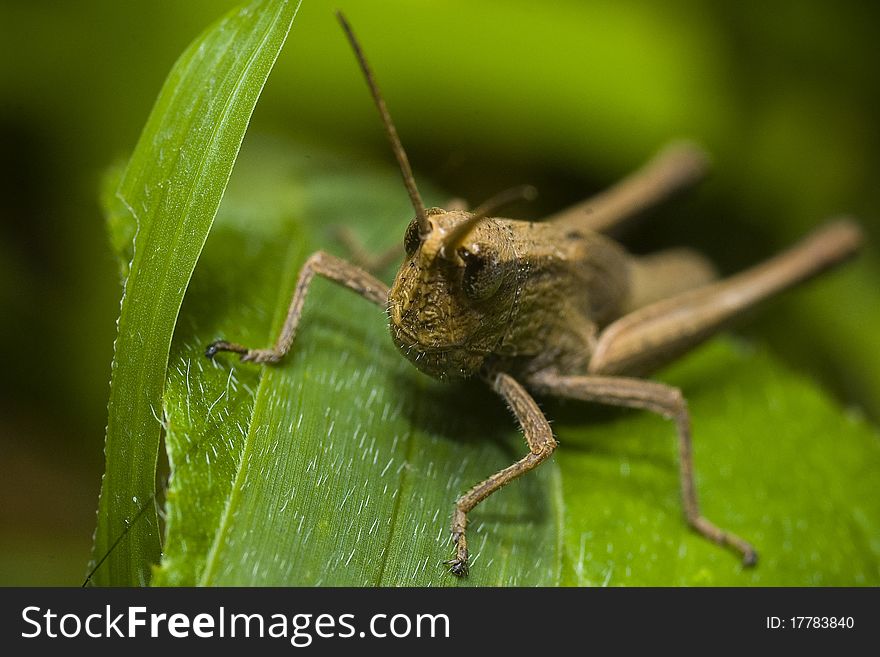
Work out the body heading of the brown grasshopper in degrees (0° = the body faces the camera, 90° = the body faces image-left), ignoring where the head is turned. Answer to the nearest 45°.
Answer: approximately 45°

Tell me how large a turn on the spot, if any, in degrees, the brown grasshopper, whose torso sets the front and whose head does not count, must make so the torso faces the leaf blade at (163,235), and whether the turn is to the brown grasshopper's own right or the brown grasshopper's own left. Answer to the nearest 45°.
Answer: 0° — it already faces it
